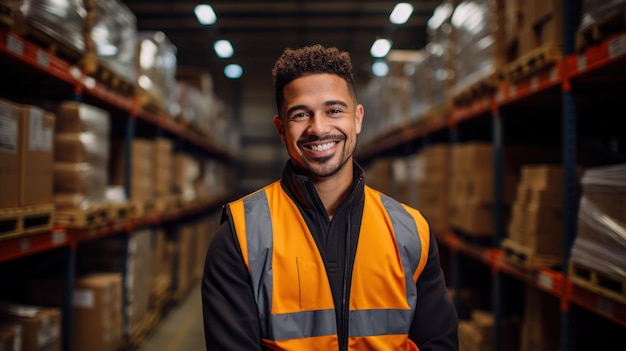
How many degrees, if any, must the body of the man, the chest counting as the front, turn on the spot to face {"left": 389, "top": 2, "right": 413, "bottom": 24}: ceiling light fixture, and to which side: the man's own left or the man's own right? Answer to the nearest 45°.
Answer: approximately 180°

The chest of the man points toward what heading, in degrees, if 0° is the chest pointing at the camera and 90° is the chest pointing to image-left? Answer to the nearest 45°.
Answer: approximately 0°

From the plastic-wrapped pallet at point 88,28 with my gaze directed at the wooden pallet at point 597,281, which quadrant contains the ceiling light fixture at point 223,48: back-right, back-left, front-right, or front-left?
back-left

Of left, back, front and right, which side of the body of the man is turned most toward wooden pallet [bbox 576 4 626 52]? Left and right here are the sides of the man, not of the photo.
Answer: left

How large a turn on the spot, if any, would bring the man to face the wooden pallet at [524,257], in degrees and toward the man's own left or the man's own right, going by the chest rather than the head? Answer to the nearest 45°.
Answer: approximately 135° to the man's own left

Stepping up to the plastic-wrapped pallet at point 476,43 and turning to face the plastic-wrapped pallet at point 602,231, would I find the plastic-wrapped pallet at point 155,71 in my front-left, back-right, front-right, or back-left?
back-right

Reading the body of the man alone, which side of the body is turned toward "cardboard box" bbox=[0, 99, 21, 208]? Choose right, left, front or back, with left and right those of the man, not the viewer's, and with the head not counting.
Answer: right

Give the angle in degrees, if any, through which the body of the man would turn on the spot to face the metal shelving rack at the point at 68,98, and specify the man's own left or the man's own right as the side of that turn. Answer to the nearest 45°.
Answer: approximately 135° to the man's own right

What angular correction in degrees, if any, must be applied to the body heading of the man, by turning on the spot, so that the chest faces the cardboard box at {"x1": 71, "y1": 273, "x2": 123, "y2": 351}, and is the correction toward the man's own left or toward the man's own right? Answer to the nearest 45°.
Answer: approximately 135° to the man's own right
